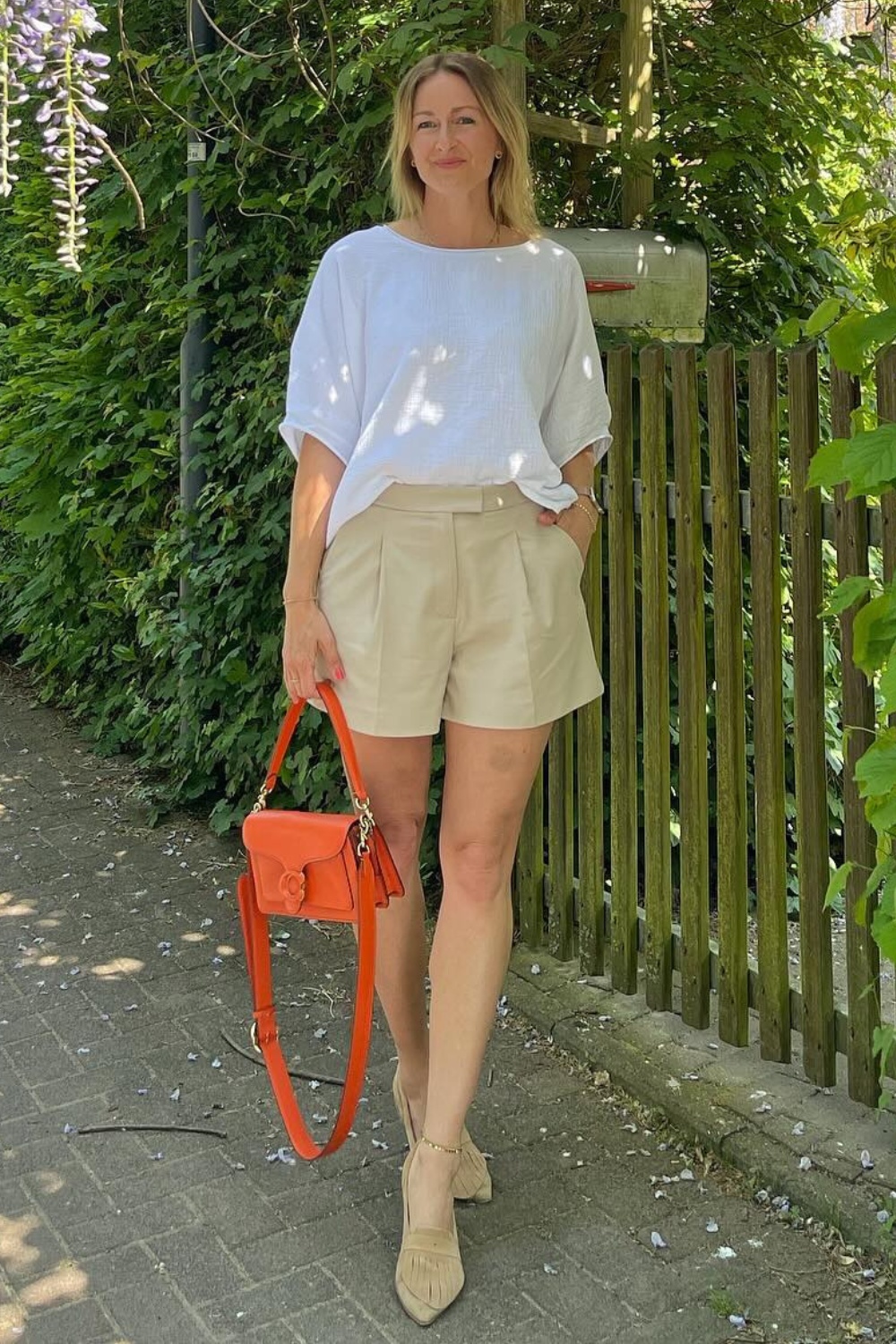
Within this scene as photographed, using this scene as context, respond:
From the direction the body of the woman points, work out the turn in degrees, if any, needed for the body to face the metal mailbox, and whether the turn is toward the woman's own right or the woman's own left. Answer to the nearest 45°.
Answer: approximately 135° to the woman's own left

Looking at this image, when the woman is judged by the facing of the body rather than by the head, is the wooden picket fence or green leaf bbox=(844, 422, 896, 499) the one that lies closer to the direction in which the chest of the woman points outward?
the green leaf

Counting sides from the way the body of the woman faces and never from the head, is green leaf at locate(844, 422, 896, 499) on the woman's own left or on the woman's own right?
on the woman's own left

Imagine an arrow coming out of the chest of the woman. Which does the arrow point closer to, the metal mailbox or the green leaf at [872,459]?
the green leaf

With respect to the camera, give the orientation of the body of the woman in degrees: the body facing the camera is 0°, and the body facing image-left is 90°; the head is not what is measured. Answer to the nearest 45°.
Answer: approximately 0°
